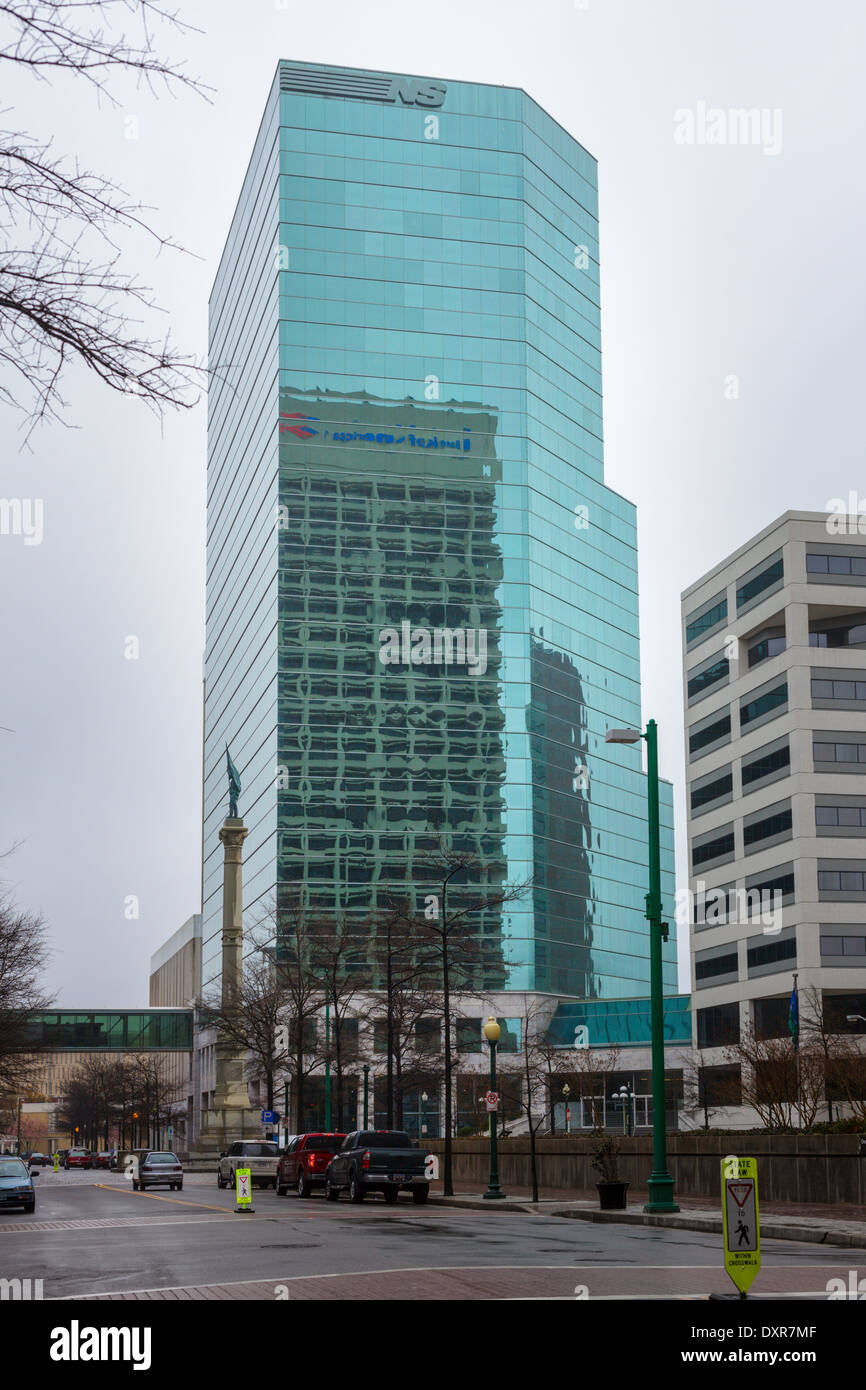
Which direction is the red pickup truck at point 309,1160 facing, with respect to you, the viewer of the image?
facing away from the viewer and to the left of the viewer

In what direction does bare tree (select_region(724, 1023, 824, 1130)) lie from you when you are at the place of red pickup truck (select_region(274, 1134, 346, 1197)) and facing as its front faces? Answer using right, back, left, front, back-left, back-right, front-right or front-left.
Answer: back-right

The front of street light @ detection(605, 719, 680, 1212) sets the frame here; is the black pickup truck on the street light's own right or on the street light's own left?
on the street light's own right

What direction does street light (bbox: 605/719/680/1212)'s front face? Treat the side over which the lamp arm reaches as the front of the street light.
to the viewer's left

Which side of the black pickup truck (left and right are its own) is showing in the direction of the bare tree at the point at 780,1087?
right

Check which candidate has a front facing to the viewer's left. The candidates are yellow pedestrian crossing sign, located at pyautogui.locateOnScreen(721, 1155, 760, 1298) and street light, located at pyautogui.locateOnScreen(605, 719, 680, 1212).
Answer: the street light

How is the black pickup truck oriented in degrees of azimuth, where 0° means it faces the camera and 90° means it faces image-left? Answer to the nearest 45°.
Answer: approximately 135°

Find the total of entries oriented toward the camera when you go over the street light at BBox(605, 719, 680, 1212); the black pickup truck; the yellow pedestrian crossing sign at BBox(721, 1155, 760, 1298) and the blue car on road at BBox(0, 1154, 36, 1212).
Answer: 2

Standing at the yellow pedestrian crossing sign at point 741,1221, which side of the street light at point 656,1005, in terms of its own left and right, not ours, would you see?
left

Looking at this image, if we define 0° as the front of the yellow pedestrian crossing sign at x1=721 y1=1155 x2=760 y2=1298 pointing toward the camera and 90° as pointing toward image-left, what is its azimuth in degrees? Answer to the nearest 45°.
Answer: approximately 0°
